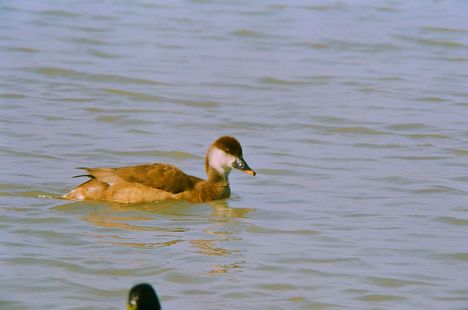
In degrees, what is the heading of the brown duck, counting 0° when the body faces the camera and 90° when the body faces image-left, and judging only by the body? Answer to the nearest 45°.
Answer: approximately 270°
